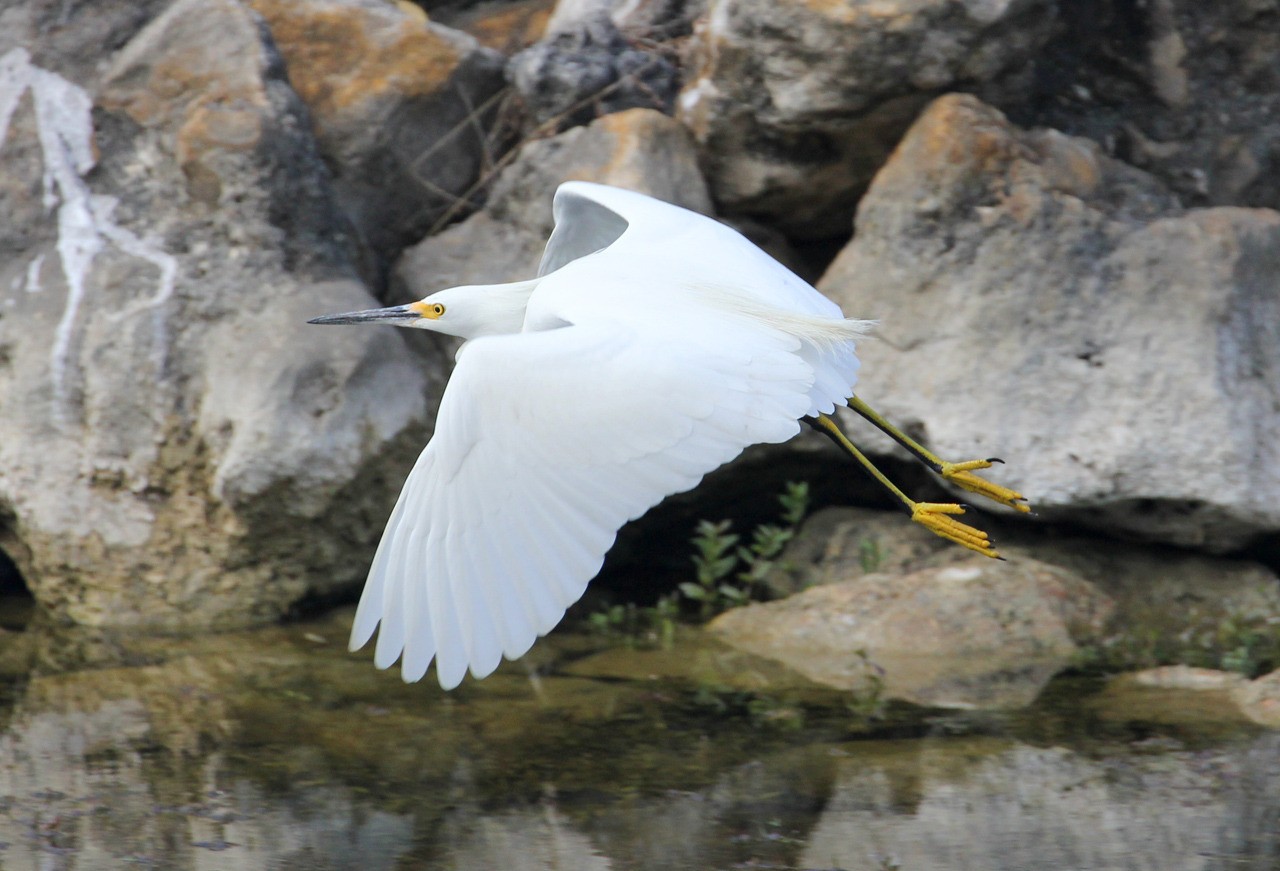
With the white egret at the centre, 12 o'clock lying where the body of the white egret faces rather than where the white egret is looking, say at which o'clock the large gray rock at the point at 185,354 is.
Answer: The large gray rock is roughly at 2 o'clock from the white egret.

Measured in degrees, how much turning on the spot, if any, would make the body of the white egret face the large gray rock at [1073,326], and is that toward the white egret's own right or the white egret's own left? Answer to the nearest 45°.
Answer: approximately 135° to the white egret's own right

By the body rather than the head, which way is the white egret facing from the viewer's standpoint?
to the viewer's left

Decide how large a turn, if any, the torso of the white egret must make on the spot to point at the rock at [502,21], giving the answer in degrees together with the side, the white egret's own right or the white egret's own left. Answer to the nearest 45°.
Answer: approximately 90° to the white egret's own right

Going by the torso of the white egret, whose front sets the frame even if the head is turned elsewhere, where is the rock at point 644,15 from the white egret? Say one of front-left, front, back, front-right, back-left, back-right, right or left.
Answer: right

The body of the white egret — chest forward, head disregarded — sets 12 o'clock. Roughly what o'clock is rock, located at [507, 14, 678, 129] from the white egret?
The rock is roughly at 3 o'clock from the white egret.
